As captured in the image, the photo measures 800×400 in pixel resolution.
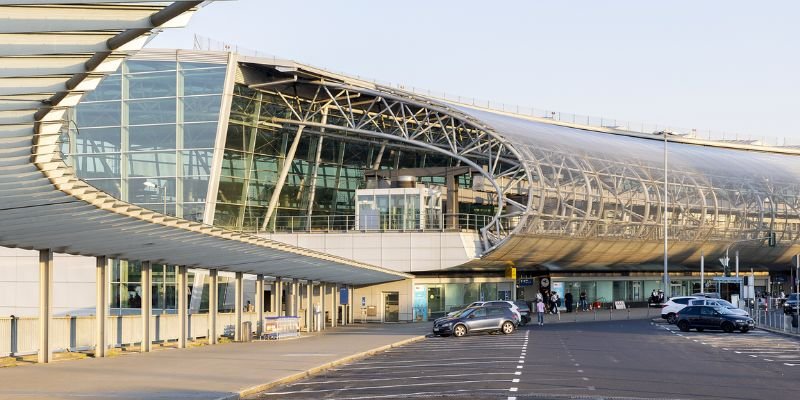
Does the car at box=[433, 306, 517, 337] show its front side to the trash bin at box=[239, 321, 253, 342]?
yes

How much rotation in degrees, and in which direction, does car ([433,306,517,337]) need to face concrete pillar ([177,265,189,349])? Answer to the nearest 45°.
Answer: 0° — it already faces it

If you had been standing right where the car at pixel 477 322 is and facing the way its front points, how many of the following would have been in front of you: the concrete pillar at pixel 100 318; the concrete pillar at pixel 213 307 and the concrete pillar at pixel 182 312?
3

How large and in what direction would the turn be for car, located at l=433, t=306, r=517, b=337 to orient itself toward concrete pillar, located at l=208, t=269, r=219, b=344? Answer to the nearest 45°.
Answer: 0° — it already faces it

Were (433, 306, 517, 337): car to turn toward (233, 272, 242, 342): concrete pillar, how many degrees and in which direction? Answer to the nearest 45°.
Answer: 0° — it already faces it

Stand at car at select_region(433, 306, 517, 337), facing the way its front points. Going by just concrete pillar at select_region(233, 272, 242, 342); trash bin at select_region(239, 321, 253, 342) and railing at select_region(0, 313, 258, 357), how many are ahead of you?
3

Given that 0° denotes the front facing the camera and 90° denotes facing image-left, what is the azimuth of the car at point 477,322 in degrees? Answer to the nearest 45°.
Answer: approximately 45°
